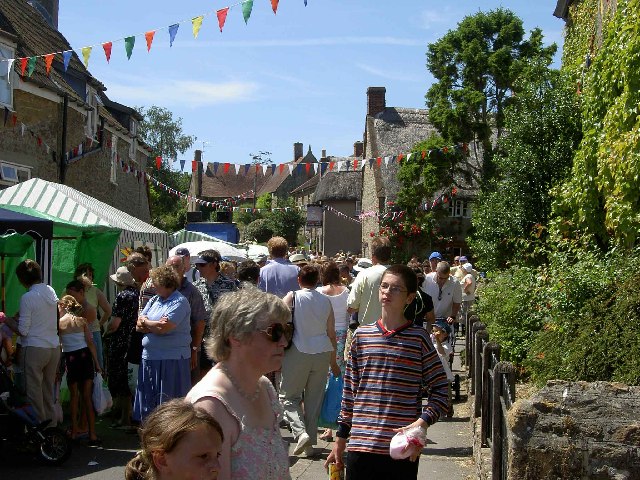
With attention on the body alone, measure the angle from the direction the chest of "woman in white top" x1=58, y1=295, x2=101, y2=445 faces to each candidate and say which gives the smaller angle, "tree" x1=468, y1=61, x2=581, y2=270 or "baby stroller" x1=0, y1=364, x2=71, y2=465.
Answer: the tree

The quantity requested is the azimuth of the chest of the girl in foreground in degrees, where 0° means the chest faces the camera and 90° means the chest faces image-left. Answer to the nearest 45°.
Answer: approximately 315°

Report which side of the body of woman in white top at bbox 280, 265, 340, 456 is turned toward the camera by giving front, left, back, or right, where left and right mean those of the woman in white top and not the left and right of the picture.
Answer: back

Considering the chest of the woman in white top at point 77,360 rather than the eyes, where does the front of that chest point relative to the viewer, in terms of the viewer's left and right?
facing away from the viewer

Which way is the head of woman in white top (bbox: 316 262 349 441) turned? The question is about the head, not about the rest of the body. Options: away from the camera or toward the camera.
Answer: away from the camera

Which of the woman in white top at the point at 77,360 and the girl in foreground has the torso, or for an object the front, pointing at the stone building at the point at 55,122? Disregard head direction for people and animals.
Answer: the woman in white top

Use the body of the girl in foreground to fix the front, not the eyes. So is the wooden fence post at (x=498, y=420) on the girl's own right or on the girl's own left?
on the girl's own left

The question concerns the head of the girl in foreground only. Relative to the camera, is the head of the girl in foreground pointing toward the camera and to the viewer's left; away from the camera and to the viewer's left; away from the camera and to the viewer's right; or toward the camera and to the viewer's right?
toward the camera and to the viewer's right

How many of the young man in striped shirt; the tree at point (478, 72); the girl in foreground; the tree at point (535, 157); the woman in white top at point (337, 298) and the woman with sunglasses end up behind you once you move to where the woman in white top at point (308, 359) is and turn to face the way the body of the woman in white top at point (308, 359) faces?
3

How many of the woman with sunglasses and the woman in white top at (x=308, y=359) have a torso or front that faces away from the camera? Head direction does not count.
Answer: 1

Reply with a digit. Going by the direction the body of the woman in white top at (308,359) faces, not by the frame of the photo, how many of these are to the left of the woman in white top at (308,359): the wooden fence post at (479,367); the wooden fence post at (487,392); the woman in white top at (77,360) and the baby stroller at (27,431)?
2
